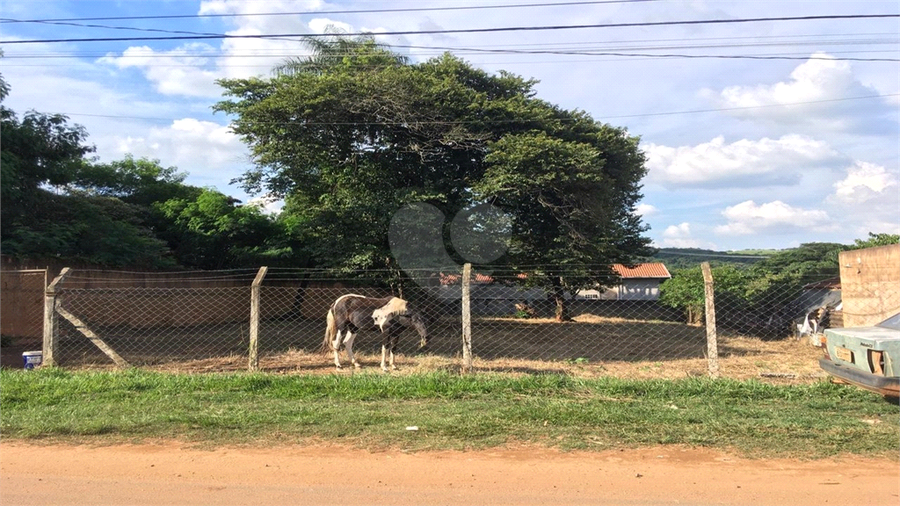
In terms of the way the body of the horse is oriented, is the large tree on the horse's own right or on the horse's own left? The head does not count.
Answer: on the horse's own left

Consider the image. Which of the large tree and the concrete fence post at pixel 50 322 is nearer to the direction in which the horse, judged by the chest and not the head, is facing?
the large tree

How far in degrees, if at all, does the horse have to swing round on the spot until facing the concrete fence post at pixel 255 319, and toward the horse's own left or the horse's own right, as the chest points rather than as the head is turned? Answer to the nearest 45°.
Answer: approximately 135° to the horse's own right

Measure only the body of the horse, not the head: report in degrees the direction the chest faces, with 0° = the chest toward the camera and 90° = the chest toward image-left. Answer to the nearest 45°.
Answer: approximately 270°

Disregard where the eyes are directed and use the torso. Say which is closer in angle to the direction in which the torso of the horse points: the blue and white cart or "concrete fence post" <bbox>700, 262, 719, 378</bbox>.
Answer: the concrete fence post

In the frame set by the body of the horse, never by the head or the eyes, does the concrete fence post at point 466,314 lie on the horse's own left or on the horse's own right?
on the horse's own right

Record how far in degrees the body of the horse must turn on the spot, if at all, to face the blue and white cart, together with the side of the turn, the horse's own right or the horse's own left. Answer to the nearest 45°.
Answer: approximately 180°

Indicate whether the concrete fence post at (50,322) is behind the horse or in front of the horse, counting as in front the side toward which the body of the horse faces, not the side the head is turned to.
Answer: behind
